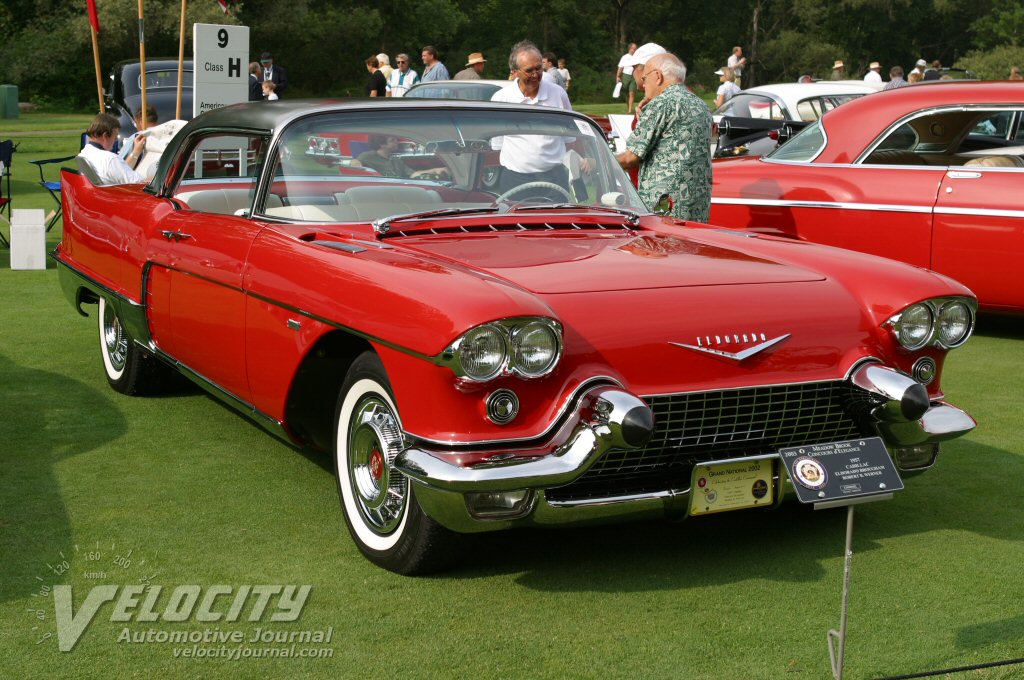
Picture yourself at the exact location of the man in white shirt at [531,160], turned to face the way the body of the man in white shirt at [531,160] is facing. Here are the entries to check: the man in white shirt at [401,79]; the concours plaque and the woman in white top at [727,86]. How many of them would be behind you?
2

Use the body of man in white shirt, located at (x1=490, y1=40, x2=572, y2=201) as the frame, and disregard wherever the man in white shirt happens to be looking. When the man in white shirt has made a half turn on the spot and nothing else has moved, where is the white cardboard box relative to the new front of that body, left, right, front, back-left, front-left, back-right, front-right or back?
front-left

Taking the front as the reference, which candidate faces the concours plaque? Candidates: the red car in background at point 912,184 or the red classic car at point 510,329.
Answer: the red classic car

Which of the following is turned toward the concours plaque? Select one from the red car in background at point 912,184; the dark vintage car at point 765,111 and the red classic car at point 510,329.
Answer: the red classic car

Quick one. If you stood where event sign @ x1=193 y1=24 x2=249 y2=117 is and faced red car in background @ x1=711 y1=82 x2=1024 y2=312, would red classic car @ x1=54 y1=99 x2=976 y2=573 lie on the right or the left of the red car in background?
right

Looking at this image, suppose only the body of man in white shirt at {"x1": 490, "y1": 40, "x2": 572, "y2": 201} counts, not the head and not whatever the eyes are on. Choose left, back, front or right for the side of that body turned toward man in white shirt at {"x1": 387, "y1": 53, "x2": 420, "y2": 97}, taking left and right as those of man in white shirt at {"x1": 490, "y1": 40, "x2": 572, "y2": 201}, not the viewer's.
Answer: back
